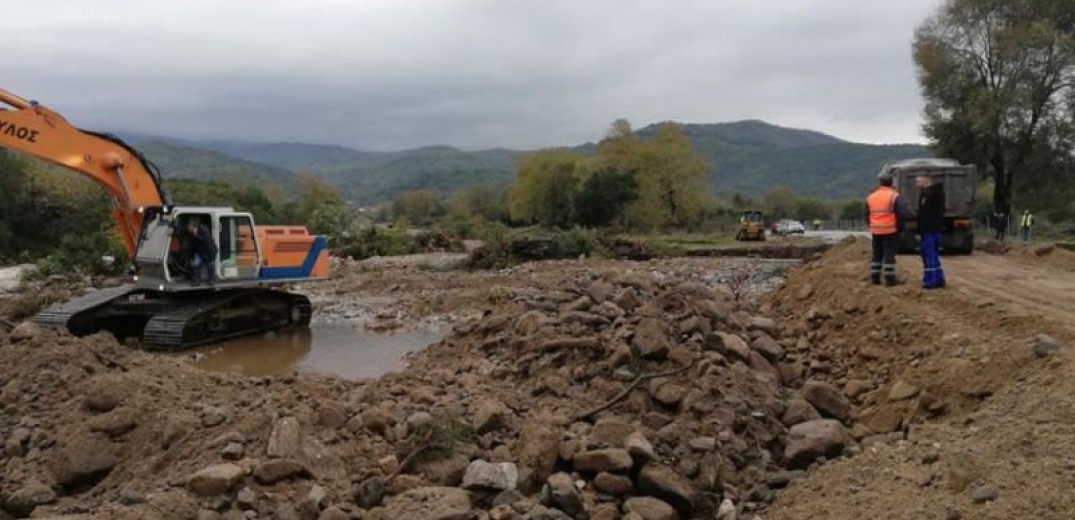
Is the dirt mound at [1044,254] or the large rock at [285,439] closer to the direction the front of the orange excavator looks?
the large rock

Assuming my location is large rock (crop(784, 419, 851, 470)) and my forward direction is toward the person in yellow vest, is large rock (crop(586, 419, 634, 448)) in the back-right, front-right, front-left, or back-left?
back-left

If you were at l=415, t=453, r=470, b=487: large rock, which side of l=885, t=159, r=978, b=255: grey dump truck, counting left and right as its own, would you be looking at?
back

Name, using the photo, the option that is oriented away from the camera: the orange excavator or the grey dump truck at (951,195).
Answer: the grey dump truck

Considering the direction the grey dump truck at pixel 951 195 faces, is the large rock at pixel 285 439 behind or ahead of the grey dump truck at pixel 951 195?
behind

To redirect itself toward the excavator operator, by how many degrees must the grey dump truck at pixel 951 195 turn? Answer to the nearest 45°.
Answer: approximately 135° to its left

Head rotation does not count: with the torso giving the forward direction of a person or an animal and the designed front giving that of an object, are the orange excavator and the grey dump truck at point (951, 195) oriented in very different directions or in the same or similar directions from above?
very different directions

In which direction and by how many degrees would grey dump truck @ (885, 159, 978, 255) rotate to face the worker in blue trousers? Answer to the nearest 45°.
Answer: approximately 180°

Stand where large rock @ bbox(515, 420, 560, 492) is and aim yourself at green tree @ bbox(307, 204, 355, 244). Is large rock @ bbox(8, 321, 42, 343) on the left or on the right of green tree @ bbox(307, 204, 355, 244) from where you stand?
left

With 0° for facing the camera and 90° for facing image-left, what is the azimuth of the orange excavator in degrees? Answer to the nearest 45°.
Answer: approximately 45°

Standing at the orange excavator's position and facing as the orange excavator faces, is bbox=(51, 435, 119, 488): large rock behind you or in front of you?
in front

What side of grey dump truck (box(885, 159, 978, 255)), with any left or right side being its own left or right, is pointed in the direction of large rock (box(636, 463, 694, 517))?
back

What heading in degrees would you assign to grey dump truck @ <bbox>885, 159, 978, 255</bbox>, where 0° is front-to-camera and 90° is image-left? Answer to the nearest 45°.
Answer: approximately 180°

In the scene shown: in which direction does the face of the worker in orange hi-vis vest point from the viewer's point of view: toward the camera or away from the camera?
away from the camera

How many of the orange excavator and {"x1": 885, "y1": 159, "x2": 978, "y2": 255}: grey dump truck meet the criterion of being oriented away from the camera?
1

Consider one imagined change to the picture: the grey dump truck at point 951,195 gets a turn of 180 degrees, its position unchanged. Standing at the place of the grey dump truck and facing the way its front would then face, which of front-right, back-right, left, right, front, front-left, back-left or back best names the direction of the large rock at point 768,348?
front
